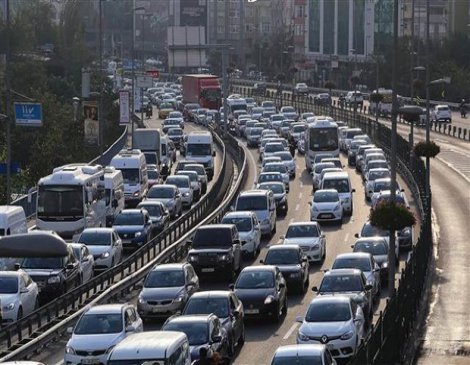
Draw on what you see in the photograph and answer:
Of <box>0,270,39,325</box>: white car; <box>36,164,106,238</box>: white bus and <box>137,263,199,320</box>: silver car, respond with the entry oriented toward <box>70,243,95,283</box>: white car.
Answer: the white bus

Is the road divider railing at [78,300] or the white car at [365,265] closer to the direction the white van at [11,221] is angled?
the road divider railing

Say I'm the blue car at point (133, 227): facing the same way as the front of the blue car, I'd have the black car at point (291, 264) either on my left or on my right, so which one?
on my left

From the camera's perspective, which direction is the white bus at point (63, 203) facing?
toward the camera

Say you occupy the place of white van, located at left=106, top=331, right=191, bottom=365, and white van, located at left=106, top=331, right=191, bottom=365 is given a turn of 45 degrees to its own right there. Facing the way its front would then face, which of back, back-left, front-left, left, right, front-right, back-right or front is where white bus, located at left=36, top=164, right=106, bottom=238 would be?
right

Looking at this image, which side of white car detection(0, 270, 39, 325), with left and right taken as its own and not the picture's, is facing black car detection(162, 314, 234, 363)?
left

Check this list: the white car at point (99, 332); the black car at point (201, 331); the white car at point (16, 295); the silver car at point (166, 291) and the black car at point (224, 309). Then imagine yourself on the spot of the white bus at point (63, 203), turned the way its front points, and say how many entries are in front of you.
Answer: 5

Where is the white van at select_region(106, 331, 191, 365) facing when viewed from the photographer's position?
facing the viewer and to the left of the viewer

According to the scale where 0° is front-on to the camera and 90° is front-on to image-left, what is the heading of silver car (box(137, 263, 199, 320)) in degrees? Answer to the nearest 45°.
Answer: approximately 45°

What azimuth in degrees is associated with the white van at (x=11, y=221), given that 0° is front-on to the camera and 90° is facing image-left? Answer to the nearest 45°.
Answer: approximately 45°
